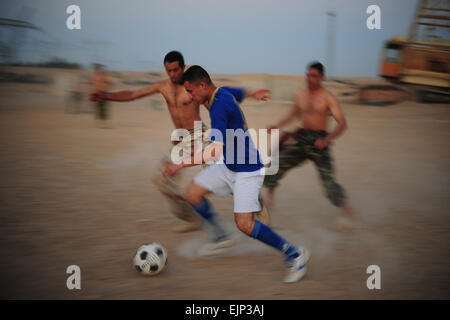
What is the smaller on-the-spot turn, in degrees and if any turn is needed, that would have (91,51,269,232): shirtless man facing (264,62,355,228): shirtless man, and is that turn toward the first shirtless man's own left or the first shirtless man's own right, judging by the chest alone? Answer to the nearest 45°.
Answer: approximately 90° to the first shirtless man's own left

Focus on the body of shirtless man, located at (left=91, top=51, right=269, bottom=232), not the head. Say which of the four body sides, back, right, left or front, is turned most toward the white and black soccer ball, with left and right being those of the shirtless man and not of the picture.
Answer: front

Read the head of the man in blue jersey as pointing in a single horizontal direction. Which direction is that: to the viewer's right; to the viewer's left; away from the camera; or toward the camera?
to the viewer's left

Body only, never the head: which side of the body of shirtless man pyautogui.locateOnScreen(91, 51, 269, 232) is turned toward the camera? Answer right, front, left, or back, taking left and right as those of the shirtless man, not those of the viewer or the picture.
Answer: front

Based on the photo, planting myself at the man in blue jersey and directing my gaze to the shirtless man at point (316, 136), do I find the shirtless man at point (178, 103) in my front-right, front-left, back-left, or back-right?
front-left

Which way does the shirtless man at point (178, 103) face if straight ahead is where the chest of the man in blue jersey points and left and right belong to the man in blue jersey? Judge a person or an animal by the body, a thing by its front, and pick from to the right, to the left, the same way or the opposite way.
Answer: to the left

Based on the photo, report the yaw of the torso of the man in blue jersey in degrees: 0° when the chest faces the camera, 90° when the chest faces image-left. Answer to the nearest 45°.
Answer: approximately 90°

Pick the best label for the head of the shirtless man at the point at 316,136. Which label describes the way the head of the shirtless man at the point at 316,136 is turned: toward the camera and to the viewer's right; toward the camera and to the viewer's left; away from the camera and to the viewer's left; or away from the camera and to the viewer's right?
toward the camera and to the viewer's left

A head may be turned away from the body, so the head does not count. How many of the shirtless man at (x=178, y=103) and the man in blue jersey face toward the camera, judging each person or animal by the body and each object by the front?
1
